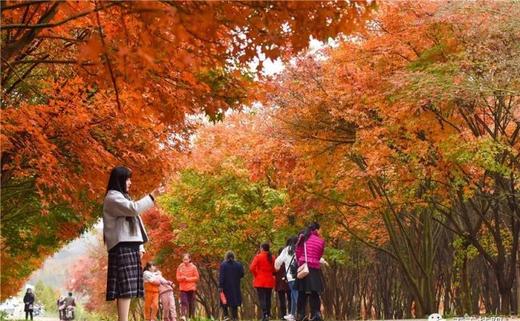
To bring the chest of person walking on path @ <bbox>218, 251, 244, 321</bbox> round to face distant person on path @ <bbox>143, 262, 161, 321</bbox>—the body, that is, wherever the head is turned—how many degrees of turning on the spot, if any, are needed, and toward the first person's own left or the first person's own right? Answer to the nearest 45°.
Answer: approximately 90° to the first person's own left

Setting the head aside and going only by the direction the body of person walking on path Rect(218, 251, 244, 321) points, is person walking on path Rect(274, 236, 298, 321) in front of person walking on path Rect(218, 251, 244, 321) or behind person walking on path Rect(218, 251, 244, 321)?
behind

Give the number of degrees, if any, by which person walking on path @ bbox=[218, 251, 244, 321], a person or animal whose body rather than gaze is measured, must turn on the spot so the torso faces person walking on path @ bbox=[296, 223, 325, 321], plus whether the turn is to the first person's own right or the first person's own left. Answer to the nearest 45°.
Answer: approximately 135° to the first person's own right

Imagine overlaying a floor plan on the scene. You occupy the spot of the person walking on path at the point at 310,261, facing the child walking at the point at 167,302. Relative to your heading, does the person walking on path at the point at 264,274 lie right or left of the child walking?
right

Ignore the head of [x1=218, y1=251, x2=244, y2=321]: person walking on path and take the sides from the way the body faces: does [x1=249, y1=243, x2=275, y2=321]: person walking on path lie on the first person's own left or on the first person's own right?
on the first person's own right

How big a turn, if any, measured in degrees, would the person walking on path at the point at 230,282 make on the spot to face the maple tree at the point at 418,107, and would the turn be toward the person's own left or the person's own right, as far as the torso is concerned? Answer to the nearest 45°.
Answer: approximately 90° to the person's own right

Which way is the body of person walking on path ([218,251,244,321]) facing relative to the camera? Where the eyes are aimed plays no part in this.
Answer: away from the camera

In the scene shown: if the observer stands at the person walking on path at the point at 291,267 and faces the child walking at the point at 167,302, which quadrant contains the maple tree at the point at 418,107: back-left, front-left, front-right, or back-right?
back-right

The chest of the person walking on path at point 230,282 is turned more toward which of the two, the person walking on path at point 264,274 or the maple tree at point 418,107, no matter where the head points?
the maple tree
